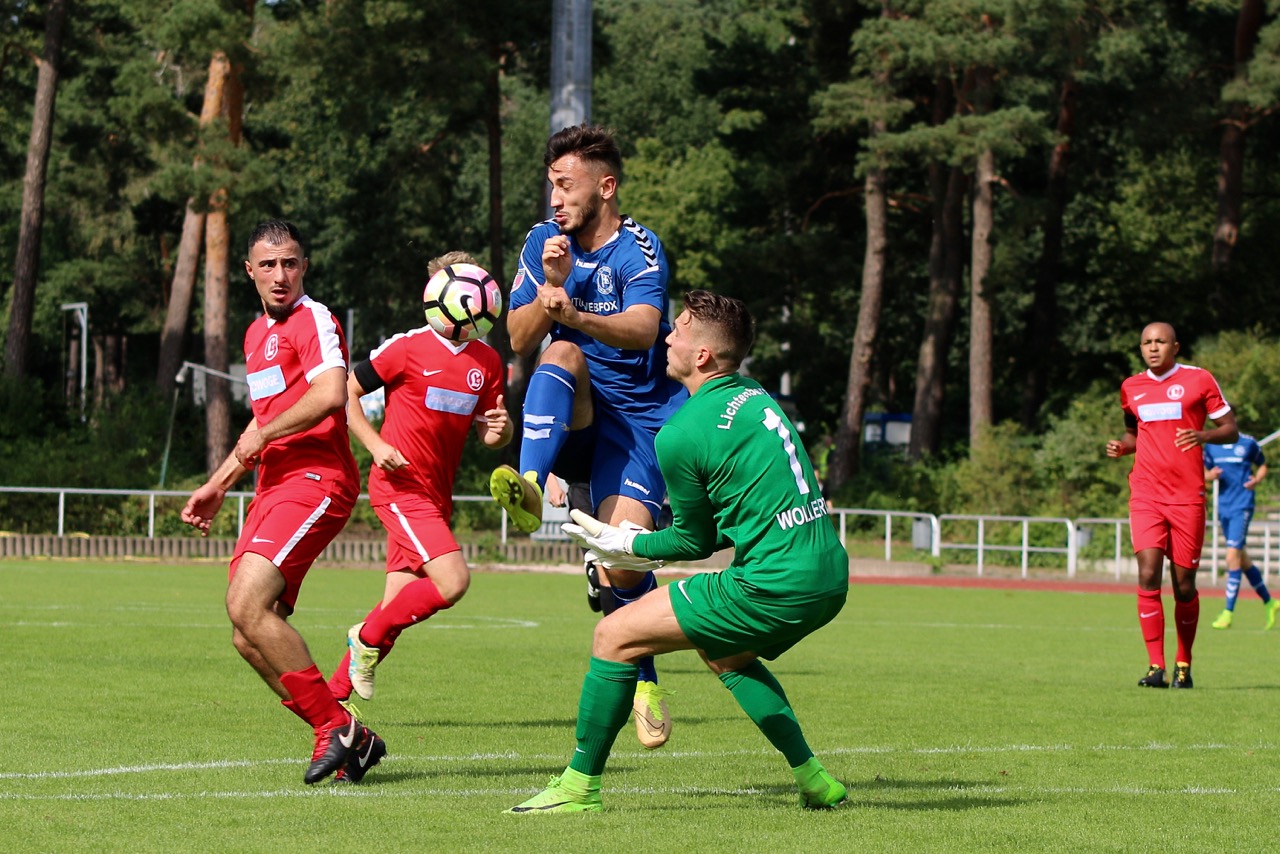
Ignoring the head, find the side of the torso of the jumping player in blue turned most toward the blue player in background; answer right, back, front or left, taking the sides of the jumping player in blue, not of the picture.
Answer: back

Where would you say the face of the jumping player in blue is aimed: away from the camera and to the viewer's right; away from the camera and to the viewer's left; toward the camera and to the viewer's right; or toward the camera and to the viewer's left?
toward the camera and to the viewer's left

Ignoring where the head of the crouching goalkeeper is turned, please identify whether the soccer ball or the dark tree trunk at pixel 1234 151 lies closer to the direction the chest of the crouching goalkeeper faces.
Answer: the soccer ball

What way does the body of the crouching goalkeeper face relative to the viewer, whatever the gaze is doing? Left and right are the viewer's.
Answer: facing away from the viewer and to the left of the viewer

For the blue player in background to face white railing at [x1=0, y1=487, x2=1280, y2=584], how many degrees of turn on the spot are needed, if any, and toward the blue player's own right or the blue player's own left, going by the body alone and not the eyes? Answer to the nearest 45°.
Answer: approximately 90° to the blue player's own right

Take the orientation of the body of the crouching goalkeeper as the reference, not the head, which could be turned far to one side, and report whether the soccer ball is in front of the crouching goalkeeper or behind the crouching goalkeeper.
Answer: in front

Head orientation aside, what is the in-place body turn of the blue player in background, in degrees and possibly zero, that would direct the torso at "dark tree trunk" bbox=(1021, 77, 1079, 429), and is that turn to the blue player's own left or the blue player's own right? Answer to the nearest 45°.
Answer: approximately 135° to the blue player's own right

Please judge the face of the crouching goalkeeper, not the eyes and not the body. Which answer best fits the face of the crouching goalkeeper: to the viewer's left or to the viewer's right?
to the viewer's left

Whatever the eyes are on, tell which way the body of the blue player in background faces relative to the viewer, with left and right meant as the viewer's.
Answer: facing the viewer and to the left of the viewer
